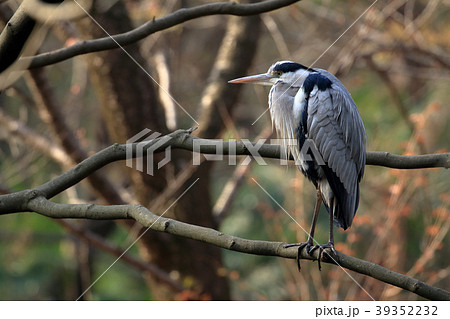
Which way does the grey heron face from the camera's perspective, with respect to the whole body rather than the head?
to the viewer's left

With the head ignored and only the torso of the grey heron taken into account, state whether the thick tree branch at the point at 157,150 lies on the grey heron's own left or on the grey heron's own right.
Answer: on the grey heron's own left

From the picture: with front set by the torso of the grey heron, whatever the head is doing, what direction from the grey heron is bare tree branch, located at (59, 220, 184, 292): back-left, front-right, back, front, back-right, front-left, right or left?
front-right
